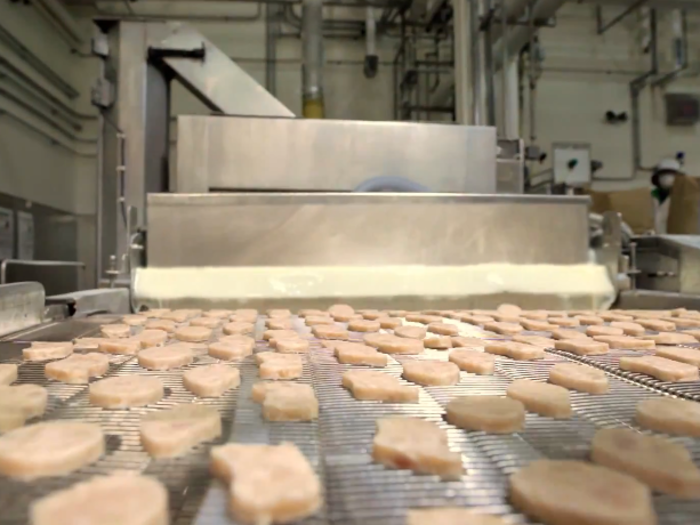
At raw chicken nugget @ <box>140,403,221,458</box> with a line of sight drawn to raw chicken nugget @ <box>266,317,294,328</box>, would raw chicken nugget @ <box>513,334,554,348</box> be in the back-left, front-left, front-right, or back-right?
front-right

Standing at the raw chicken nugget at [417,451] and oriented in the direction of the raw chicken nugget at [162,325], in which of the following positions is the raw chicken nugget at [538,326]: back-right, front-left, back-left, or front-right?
front-right

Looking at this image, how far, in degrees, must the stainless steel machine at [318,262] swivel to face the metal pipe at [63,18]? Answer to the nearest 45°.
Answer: approximately 135° to its right

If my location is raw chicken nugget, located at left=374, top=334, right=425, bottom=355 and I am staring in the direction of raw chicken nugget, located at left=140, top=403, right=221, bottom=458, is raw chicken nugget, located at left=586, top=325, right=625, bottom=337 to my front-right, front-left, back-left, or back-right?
back-left

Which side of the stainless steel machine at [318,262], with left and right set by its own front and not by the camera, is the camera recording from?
front

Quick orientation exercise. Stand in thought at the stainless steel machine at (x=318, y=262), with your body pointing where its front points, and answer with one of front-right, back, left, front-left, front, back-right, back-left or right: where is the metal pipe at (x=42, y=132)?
back-right

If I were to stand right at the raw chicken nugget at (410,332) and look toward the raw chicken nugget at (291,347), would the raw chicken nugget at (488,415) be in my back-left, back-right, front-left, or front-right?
front-left

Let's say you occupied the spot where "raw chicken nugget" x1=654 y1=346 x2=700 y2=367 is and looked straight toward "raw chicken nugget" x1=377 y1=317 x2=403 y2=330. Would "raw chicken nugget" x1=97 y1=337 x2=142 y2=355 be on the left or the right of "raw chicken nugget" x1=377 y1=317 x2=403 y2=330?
left

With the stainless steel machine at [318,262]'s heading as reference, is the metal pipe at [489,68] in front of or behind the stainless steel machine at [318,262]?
behind

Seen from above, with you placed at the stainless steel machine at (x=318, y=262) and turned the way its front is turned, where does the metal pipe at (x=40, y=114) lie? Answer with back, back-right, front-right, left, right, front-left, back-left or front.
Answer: back-right

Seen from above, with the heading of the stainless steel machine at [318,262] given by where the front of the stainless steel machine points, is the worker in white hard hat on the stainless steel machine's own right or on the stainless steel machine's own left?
on the stainless steel machine's own left
